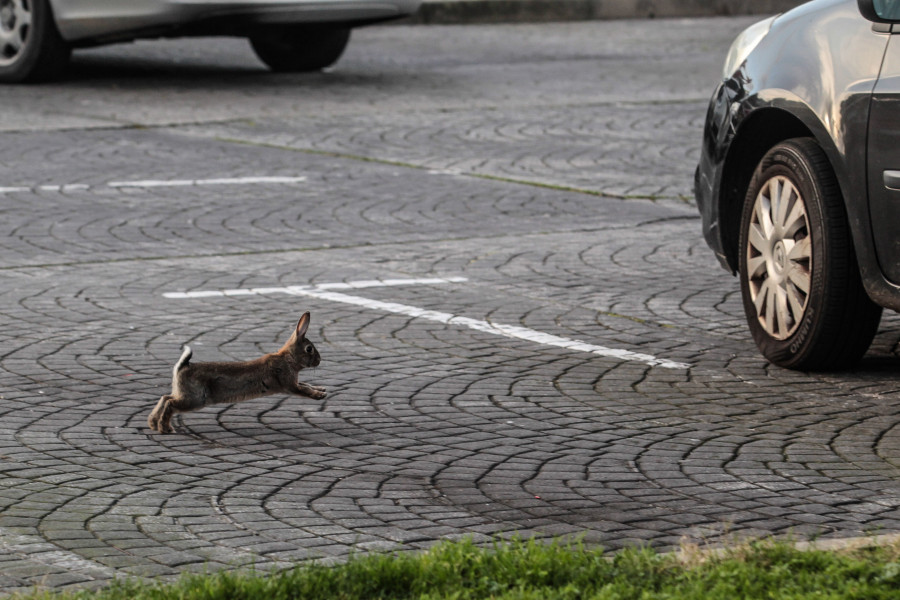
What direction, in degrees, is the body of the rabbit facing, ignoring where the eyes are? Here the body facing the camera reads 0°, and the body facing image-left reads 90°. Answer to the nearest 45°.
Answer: approximately 270°

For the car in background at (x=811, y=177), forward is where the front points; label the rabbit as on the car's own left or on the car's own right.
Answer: on the car's own left

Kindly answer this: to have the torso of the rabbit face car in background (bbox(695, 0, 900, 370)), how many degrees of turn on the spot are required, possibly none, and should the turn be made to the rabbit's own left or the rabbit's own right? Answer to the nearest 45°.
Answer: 0° — it already faces it

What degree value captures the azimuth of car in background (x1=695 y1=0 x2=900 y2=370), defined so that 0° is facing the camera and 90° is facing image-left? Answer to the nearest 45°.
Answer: approximately 135°

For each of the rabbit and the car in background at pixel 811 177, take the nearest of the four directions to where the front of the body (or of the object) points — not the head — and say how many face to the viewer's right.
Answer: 1

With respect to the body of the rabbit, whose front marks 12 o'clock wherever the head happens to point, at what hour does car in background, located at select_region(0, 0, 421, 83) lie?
The car in background is roughly at 9 o'clock from the rabbit.

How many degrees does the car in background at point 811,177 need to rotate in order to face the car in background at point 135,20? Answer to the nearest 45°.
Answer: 0° — it already faces it
